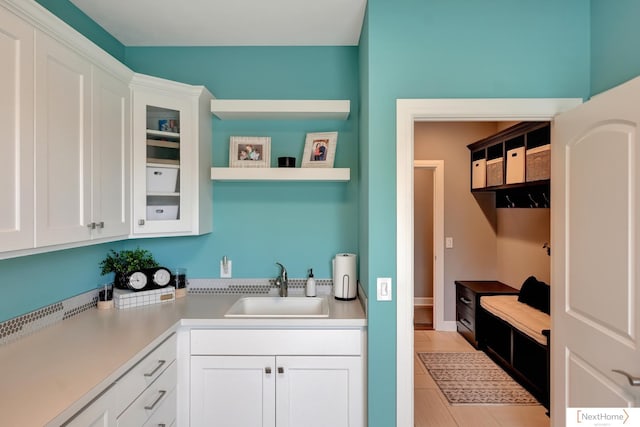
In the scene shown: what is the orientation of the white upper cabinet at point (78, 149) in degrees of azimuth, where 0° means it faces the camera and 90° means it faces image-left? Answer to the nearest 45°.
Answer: approximately 315°

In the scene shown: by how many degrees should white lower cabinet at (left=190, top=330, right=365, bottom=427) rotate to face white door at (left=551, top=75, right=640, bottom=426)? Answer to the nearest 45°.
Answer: approximately 45° to its left

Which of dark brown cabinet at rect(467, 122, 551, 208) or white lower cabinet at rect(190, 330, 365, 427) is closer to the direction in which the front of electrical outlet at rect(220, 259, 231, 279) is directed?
the white lower cabinet

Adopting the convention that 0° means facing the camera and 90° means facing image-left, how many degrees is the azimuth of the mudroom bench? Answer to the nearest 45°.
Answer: approximately 45°

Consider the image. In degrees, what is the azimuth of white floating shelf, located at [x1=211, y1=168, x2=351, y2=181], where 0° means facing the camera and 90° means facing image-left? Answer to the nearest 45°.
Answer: approximately 0°

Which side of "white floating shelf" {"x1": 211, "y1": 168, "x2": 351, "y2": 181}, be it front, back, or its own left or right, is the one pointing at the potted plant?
right

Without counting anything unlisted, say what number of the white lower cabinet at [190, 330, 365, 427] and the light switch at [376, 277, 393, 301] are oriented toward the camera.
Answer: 2

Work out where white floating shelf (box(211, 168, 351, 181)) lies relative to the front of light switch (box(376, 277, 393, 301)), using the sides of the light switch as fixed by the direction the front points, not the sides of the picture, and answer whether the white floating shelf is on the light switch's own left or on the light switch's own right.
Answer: on the light switch's own right
